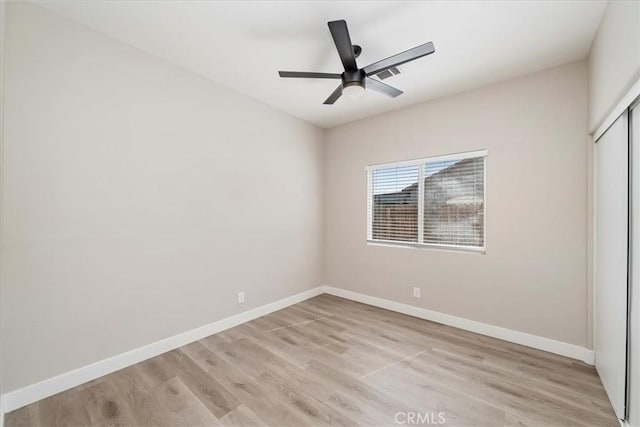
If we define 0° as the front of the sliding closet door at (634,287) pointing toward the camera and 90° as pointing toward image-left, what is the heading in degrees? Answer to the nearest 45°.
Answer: approximately 90°

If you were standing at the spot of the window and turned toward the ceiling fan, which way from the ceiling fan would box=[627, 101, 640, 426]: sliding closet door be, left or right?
left
